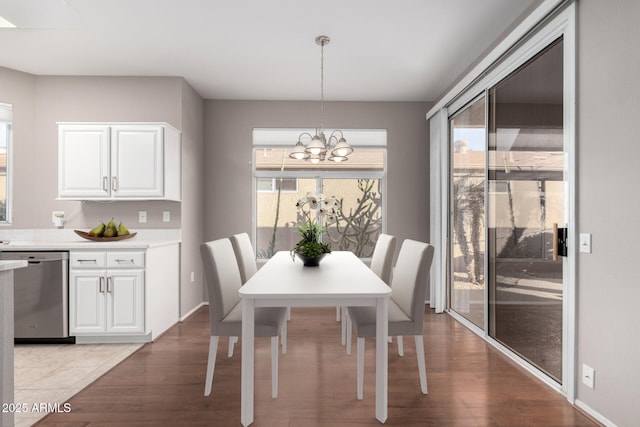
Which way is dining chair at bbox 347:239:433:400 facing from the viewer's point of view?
to the viewer's left

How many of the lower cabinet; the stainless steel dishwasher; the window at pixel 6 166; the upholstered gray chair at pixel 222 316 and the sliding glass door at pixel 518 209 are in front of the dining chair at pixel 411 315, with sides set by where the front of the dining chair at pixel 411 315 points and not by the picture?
4

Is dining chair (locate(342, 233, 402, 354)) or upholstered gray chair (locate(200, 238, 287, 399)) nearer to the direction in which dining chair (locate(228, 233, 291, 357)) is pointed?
the dining chair

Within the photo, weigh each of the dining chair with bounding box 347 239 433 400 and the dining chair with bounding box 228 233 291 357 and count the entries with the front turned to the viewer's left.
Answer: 1

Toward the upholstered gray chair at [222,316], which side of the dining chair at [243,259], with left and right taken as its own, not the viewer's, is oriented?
right

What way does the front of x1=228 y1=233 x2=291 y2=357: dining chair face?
to the viewer's right

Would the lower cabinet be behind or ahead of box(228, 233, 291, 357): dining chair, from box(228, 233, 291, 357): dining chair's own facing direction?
behind

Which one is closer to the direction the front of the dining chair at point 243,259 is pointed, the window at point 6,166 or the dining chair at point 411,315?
the dining chair

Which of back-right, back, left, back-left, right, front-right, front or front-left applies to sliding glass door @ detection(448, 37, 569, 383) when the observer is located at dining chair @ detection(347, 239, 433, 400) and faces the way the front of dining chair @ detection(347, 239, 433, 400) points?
back-right

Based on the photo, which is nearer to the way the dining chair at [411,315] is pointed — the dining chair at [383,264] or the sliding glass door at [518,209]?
the dining chair

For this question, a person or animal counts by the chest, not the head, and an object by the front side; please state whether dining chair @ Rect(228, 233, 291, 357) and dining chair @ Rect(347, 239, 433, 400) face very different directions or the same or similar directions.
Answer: very different directions

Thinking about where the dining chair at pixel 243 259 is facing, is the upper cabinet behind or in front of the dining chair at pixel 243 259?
behind

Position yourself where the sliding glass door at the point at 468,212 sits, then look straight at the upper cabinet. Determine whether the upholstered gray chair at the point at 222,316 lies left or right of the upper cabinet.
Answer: left

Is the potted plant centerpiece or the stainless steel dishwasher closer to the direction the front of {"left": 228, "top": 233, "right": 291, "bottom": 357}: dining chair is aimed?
the potted plant centerpiece
